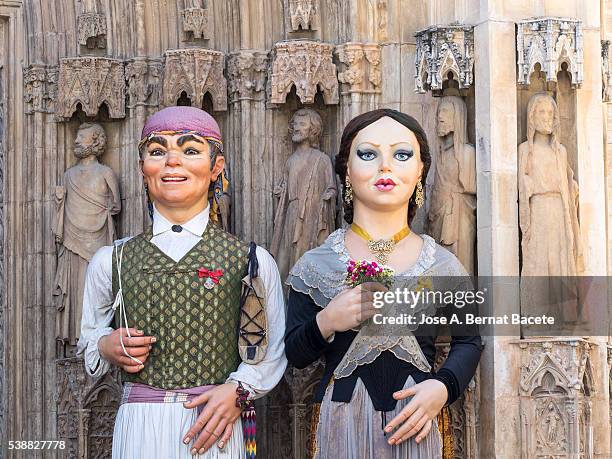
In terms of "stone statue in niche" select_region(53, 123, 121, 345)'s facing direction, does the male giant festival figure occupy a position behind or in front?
in front

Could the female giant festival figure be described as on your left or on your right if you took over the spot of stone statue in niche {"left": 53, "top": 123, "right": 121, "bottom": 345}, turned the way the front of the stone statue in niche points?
on your left

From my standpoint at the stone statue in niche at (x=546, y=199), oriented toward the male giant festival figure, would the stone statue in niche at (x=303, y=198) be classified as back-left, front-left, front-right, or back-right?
front-right

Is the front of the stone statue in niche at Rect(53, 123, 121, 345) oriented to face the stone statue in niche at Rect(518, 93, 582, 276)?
no

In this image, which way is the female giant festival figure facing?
toward the camera

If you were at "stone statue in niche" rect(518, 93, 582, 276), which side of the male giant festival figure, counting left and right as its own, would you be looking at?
left

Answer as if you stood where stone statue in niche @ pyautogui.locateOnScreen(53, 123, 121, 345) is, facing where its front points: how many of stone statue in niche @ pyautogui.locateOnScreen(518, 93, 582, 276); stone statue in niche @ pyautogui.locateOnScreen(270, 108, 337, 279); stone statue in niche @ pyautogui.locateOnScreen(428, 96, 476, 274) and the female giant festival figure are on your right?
0

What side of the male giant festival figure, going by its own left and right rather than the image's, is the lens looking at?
front

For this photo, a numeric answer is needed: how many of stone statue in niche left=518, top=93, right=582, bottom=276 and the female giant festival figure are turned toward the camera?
2

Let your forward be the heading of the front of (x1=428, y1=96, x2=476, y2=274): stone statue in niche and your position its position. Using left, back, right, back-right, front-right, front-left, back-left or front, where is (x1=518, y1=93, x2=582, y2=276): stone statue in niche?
back-left

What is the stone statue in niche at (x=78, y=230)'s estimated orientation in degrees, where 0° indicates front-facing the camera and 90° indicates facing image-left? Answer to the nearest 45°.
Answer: approximately 0°

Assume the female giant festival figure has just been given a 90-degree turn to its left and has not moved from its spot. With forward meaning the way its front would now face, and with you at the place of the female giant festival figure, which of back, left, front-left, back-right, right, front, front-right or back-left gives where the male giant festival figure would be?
back

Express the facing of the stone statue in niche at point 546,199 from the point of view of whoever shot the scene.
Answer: facing the viewer

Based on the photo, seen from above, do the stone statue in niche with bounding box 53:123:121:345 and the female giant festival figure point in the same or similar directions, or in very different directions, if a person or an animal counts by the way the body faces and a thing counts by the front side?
same or similar directions

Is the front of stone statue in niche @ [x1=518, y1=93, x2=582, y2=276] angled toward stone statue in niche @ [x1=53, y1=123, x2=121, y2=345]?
no

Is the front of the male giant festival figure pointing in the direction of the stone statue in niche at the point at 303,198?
no

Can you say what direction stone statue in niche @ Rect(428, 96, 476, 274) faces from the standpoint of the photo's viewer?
facing the viewer and to the left of the viewer
